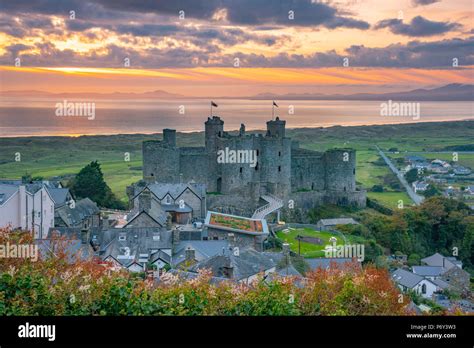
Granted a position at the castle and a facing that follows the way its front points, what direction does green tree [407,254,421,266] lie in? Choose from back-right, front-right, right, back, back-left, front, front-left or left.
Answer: left

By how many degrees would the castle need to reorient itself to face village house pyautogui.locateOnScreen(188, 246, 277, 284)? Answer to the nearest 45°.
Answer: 0° — it already faces it

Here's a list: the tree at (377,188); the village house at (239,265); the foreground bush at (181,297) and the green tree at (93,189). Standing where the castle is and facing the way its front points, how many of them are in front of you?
2

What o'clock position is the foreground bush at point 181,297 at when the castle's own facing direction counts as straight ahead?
The foreground bush is roughly at 12 o'clock from the castle.

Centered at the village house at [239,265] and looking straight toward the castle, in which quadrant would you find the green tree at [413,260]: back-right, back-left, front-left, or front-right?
front-right

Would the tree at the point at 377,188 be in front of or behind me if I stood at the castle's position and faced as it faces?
behind

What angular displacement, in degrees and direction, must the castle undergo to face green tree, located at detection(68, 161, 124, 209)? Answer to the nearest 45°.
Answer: approximately 135° to its right

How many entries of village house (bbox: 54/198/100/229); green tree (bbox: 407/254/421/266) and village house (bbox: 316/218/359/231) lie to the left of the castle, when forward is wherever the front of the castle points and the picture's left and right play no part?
2

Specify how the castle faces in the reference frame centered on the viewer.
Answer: facing the viewer

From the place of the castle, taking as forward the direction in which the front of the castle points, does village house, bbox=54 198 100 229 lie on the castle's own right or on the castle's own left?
on the castle's own right

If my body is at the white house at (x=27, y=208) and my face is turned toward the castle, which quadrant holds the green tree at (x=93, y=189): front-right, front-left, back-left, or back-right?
front-left

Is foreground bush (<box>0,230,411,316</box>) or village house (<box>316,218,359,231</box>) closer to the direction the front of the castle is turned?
the foreground bush

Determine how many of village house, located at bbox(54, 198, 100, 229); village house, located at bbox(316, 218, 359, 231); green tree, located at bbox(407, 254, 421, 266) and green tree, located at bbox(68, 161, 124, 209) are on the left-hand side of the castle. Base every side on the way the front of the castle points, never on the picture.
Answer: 2

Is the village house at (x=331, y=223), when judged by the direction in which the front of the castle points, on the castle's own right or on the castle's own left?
on the castle's own left
